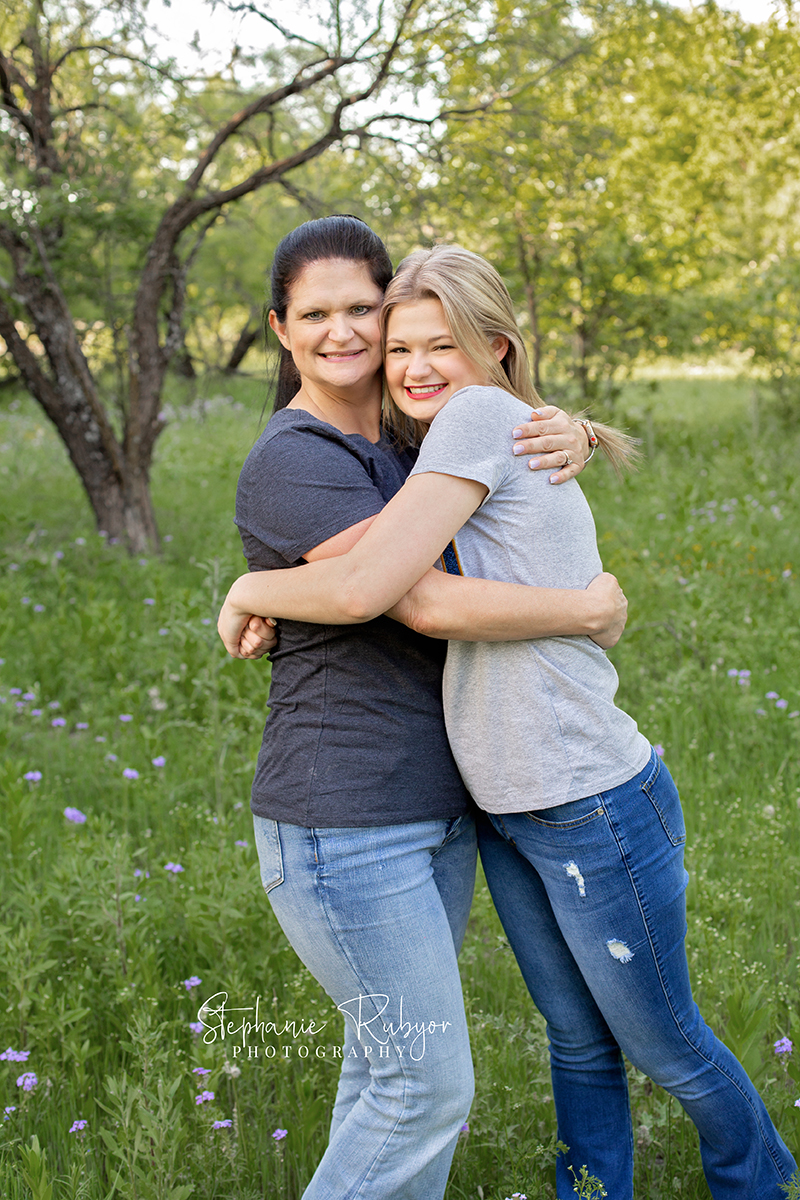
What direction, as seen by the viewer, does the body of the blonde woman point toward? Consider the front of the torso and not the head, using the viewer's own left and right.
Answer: facing to the left of the viewer
